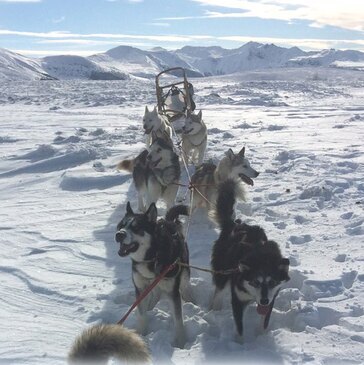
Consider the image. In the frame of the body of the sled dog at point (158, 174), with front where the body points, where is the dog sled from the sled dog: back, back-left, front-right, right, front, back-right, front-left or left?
back-left

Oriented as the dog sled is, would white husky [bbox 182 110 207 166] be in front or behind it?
in front

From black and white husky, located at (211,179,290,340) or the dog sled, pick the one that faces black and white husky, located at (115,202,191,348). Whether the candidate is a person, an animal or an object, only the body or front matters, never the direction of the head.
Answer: the dog sled

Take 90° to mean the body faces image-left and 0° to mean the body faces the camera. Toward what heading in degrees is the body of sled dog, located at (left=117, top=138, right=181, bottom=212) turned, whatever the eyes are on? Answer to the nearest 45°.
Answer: approximately 315°

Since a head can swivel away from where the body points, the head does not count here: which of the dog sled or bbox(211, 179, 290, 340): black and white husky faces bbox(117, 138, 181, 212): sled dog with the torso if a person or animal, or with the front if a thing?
the dog sled

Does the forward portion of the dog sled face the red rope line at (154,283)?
yes

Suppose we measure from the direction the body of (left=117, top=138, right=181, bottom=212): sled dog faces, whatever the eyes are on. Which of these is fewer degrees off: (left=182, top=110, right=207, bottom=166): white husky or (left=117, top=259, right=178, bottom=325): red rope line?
the red rope line

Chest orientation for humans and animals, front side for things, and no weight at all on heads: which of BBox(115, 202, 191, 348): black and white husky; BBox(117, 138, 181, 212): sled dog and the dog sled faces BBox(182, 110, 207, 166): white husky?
the dog sled

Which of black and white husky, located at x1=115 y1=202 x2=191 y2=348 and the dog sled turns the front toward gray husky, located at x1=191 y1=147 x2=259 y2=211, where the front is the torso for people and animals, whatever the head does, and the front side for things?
the dog sled

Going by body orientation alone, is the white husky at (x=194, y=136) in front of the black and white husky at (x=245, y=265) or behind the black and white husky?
behind

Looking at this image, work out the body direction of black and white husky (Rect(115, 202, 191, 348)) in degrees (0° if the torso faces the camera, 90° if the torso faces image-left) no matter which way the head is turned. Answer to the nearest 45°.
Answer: approximately 45°
